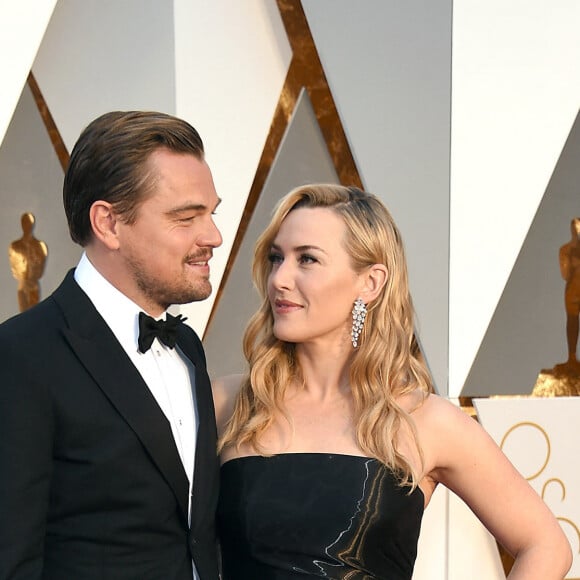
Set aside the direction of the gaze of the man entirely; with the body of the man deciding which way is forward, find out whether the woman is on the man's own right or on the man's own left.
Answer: on the man's own left

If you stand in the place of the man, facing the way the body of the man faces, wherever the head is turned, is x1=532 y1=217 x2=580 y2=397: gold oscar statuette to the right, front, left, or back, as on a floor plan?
left

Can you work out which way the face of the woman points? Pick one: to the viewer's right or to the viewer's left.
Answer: to the viewer's left

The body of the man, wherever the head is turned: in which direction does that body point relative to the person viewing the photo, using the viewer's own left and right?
facing the viewer and to the right of the viewer

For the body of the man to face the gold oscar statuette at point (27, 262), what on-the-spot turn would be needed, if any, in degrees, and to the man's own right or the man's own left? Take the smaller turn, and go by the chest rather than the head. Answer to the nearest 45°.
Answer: approximately 135° to the man's own left
